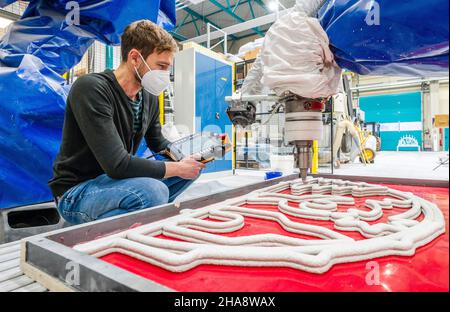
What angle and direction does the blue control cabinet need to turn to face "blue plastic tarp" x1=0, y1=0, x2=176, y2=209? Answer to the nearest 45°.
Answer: approximately 45° to its right

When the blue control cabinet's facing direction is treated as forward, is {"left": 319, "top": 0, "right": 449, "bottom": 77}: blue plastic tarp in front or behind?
in front

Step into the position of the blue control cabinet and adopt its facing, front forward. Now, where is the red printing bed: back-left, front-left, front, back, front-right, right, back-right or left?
front-right

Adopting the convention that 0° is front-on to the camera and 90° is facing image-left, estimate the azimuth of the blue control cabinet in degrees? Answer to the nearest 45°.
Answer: approximately 315°

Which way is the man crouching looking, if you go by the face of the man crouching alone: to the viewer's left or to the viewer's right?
to the viewer's right

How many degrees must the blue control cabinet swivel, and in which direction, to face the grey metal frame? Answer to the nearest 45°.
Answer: approximately 45° to its right

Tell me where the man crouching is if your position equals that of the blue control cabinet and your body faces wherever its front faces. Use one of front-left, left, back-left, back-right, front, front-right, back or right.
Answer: front-right

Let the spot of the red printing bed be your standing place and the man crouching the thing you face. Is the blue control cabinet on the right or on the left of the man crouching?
right

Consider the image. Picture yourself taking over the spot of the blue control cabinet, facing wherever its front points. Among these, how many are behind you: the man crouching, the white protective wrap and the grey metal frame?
0
